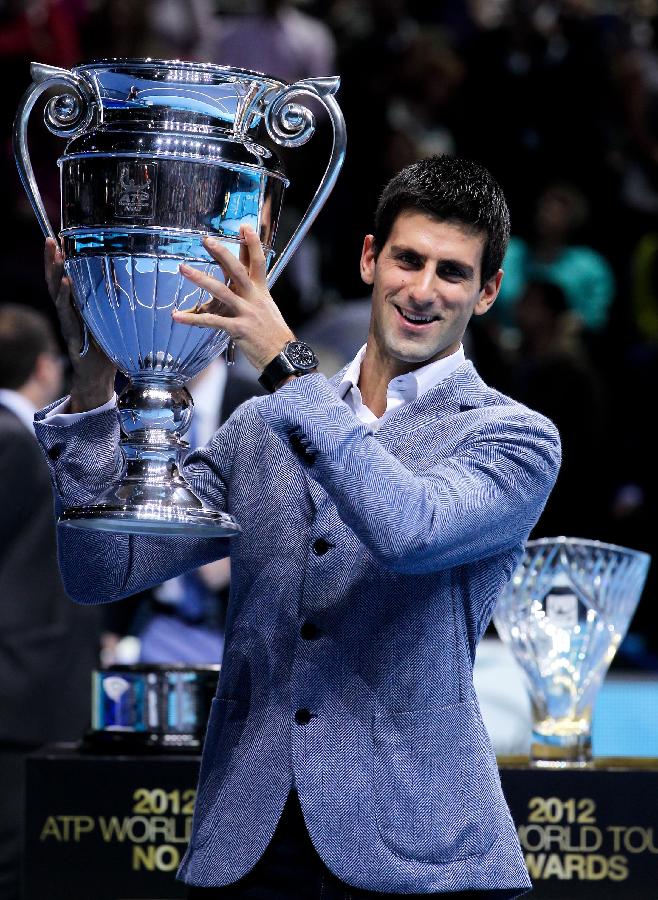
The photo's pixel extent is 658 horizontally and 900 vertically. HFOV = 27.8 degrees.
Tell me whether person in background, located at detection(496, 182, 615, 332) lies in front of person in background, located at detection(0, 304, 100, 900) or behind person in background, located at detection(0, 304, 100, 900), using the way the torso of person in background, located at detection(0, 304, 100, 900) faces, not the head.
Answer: in front

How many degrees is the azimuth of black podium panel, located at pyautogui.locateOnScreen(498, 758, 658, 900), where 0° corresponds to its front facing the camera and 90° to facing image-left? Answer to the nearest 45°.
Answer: approximately 0°

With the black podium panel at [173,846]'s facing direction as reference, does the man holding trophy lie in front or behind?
in front

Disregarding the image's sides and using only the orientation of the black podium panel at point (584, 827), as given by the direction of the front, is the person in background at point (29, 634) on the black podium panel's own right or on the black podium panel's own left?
on the black podium panel's own right

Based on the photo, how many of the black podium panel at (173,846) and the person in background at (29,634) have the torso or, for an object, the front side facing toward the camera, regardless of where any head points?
1

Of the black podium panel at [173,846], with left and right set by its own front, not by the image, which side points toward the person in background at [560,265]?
back
